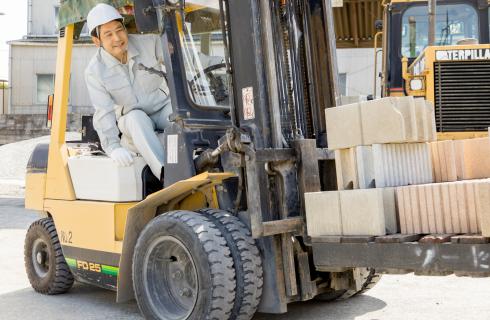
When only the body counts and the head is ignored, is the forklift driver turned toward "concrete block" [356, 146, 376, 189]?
yes

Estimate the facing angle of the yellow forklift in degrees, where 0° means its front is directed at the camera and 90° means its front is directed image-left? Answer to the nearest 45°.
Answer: approximately 315°
